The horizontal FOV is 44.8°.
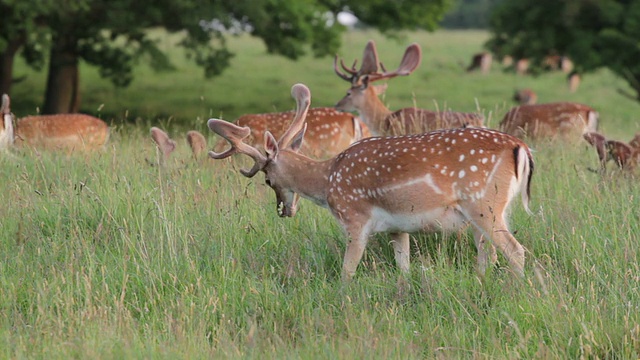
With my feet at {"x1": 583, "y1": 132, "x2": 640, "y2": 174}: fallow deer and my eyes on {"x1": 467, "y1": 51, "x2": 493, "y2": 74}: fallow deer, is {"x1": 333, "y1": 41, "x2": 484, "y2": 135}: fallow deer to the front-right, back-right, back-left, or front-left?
front-left

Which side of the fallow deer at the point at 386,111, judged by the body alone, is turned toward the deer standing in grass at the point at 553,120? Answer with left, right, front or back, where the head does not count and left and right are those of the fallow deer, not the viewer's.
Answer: back

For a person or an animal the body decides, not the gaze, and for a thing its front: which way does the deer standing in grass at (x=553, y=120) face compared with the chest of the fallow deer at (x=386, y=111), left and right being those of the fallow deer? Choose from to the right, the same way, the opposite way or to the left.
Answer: the same way

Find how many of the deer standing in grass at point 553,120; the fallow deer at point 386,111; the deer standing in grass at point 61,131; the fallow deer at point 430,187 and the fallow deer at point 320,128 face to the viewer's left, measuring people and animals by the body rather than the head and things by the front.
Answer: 5

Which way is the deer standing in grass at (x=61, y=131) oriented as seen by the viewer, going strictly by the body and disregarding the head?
to the viewer's left

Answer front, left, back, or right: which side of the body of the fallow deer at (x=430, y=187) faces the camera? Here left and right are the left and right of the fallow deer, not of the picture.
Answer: left

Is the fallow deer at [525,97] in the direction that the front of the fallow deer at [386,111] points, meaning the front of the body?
no

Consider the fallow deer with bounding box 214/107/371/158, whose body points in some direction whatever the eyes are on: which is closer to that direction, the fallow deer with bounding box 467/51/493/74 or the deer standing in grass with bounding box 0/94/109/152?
the deer standing in grass

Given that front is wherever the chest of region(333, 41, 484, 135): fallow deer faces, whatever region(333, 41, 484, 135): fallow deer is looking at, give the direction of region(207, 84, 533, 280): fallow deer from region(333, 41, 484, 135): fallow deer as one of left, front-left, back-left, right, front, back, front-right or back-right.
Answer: left

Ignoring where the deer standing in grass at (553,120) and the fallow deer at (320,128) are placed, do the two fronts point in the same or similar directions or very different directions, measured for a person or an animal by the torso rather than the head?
same or similar directions

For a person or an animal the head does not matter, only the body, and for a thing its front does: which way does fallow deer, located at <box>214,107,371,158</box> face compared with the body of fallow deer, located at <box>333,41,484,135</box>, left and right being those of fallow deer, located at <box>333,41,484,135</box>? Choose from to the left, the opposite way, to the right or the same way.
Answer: the same way

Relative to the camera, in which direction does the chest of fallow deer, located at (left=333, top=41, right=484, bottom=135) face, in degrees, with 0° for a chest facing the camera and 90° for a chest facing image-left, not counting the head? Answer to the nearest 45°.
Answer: approximately 90°

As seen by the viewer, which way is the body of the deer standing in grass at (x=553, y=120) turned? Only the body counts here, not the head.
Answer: to the viewer's left

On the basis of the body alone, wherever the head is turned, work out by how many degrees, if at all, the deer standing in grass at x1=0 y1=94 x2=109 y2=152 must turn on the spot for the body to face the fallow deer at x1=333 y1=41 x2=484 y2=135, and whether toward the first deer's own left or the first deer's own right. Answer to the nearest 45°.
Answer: approximately 180°

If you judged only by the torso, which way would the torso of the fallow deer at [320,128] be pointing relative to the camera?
to the viewer's left

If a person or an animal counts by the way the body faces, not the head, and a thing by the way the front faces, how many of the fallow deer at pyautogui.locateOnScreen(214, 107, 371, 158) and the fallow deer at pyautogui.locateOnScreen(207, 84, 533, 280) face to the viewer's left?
2

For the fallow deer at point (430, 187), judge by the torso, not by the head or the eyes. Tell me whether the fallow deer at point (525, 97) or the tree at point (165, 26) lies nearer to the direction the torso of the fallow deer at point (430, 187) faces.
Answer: the tree
